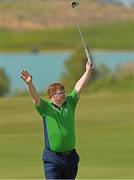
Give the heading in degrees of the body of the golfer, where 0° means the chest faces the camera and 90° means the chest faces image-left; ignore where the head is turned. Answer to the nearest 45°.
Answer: approximately 315°

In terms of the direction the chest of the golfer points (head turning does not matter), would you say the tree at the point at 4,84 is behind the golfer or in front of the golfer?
behind
